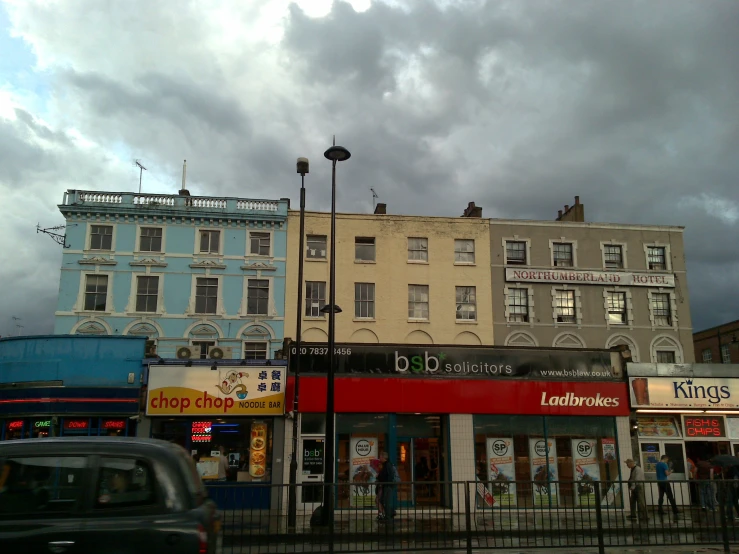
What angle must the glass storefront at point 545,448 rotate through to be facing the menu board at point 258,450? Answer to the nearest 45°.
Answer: approximately 90° to its right

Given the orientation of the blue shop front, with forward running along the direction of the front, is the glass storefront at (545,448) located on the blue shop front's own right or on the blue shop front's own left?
on the blue shop front's own left

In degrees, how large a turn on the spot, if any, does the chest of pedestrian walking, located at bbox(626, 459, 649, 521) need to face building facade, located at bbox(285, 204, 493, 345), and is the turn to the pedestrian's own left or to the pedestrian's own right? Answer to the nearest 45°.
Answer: approximately 45° to the pedestrian's own right

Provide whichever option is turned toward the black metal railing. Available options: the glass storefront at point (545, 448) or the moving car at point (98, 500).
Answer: the glass storefront

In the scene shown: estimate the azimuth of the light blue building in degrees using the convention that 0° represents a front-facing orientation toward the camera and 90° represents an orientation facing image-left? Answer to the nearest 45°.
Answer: approximately 0°

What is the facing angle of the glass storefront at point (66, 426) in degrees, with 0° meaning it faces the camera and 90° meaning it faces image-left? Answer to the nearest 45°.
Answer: approximately 0°

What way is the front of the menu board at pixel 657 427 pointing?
toward the camera

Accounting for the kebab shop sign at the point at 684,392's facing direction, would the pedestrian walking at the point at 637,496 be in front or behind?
in front

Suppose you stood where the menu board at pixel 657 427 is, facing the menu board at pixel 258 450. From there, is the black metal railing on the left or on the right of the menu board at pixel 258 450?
left

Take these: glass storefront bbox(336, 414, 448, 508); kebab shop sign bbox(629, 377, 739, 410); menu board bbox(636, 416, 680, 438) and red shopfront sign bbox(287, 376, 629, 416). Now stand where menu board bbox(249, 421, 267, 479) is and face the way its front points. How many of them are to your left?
4

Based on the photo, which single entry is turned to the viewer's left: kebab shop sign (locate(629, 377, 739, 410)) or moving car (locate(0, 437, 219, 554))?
the moving car

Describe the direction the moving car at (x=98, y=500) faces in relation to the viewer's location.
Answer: facing to the left of the viewer

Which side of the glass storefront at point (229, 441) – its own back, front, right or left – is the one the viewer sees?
front

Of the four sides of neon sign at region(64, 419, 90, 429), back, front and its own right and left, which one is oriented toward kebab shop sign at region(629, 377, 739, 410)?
left

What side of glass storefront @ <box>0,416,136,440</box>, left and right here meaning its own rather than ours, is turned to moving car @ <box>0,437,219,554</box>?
front
